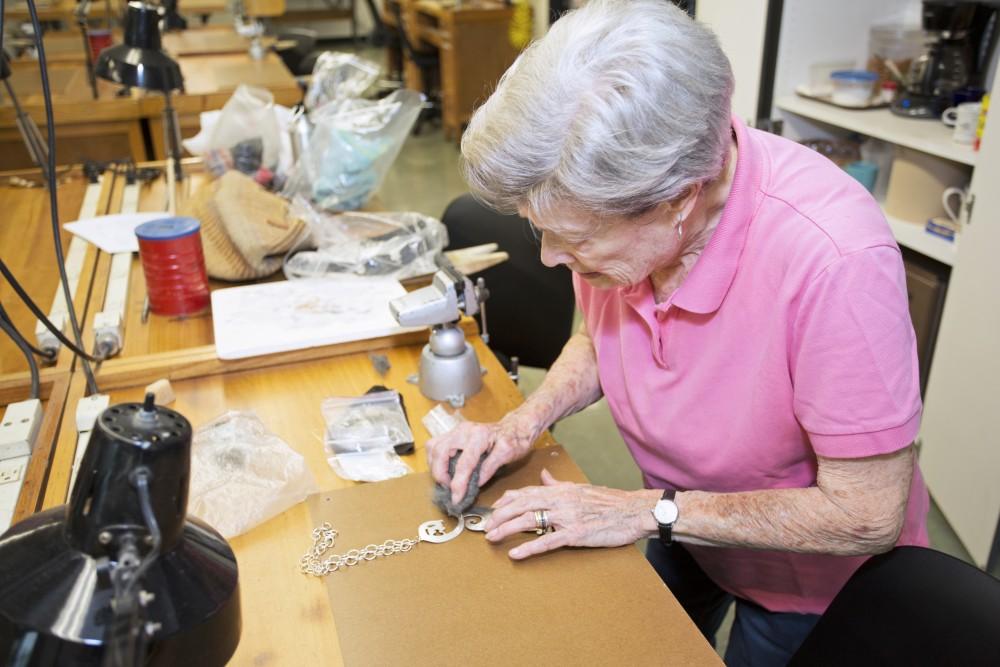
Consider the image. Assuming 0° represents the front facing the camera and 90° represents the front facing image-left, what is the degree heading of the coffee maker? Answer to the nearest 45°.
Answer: approximately 45°

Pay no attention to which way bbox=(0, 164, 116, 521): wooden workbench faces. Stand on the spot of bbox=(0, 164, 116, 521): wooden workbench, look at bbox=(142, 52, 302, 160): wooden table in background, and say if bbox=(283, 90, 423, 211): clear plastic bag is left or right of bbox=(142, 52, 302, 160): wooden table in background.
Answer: right

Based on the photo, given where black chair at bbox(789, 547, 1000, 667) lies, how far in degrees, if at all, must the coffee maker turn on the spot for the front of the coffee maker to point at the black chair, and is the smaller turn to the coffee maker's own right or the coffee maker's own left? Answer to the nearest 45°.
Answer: approximately 45° to the coffee maker's own left

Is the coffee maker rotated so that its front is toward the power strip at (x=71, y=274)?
yes

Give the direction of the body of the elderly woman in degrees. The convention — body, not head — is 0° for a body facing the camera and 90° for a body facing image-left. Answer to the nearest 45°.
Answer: approximately 45°

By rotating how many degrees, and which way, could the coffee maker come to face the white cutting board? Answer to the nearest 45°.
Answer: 0° — it already faces it

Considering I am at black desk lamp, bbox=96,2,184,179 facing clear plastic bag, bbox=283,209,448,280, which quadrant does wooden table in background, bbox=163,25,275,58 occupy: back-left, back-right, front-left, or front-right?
back-left

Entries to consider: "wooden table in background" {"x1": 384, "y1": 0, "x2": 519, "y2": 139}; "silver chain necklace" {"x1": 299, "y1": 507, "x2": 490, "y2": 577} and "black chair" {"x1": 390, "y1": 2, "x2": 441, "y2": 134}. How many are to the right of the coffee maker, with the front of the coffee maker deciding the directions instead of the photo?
2

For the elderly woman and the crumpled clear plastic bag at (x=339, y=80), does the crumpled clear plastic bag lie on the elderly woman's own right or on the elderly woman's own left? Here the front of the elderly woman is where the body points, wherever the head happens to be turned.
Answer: on the elderly woman's own right

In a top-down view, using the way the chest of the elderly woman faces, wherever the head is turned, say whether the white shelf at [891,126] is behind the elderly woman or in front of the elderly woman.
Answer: behind
